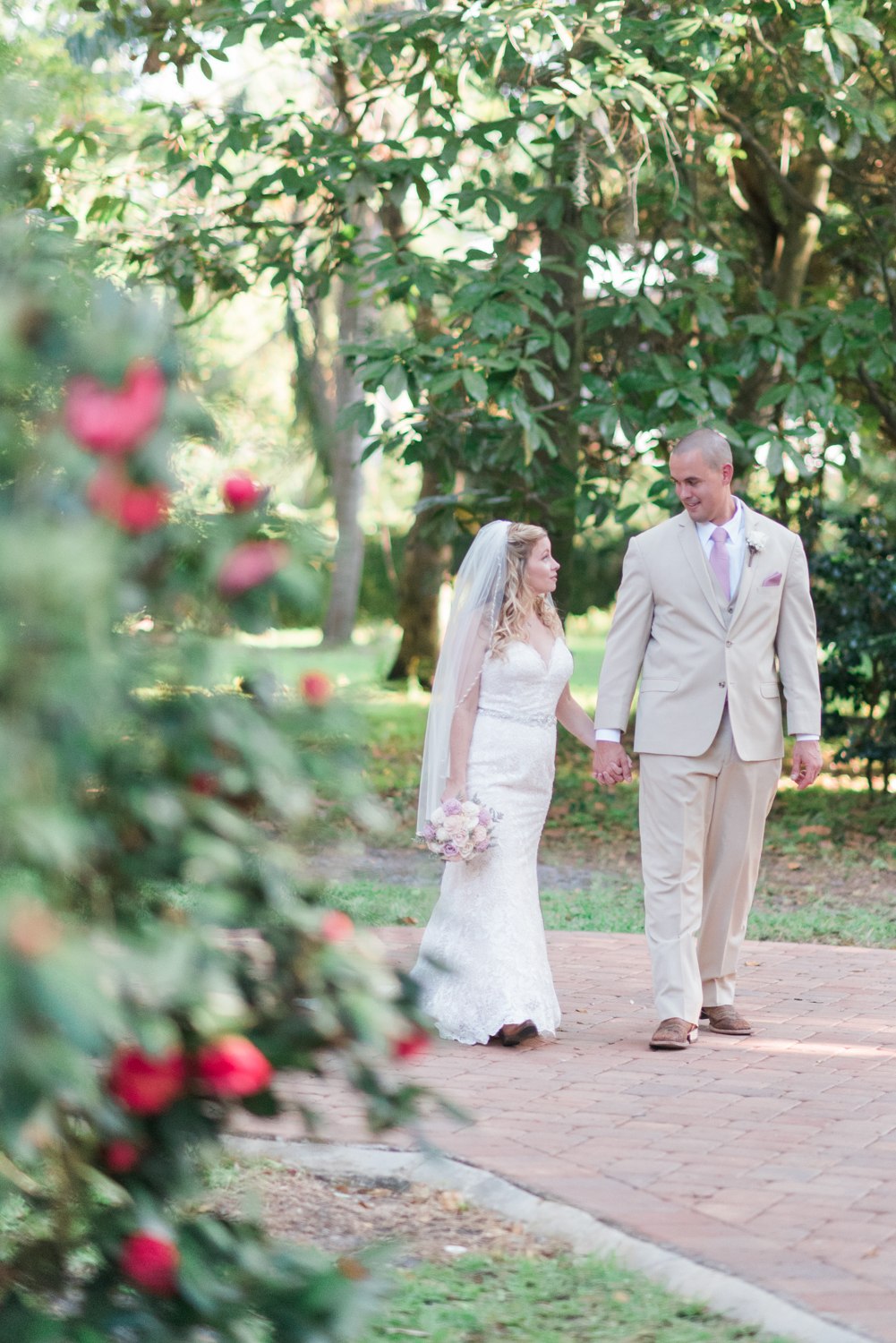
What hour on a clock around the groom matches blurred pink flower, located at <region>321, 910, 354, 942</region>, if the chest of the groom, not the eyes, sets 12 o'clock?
The blurred pink flower is roughly at 12 o'clock from the groom.

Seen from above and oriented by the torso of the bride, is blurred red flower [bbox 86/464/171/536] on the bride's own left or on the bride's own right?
on the bride's own right

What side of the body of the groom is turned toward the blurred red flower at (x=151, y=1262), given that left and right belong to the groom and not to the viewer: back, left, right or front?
front

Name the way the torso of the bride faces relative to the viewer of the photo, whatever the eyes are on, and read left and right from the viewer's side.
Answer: facing the viewer and to the right of the viewer

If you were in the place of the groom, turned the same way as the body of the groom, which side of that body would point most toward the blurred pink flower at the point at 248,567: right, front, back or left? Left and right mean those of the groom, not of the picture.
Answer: front

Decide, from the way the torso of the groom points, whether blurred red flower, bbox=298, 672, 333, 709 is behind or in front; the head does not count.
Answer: in front

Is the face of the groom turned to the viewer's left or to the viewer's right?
to the viewer's left

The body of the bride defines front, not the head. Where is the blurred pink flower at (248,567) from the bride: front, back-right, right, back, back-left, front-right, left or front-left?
front-right

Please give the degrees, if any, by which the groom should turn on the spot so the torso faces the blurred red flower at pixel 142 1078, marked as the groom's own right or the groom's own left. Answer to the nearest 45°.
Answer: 0° — they already face it

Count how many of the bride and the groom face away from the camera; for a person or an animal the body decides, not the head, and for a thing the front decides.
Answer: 0

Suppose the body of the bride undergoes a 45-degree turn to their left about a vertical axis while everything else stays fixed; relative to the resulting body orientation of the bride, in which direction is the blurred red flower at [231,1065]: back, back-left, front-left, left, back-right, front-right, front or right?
right

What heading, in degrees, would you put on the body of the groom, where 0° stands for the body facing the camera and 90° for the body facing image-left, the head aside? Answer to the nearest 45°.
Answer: approximately 0°
